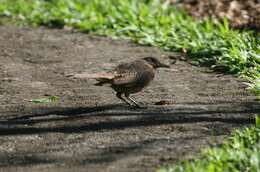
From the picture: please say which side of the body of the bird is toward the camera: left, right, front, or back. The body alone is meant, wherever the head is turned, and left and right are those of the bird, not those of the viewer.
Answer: right
